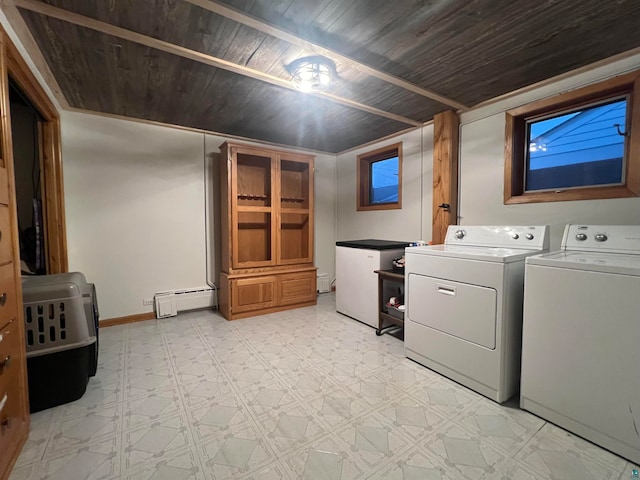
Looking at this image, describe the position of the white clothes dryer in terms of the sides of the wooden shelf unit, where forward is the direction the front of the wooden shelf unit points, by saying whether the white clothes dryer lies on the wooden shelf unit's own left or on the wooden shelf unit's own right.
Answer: on the wooden shelf unit's own left

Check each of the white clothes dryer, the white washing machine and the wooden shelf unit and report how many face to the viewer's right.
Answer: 0

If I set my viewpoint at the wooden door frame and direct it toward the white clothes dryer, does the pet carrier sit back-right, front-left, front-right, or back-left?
front-right

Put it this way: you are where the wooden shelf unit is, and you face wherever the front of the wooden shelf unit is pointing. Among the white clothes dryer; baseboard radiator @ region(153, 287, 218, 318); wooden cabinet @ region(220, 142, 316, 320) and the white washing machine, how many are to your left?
2

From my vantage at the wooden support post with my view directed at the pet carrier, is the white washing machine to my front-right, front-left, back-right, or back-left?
front-left

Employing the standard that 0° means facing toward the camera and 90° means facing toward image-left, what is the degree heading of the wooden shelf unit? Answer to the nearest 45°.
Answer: approximately 45°

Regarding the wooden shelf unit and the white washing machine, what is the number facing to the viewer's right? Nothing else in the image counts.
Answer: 0

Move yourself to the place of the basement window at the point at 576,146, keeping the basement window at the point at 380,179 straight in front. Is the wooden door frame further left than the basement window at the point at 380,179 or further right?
left

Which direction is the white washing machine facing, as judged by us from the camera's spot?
facing the viewer and to the left of the viewer

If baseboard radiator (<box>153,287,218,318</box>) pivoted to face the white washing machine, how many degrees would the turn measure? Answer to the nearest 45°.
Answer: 0° — it already faces it

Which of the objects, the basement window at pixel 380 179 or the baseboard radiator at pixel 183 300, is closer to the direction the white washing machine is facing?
the baseboard radiator

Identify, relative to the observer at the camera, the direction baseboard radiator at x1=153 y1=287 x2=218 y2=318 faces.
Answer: facing the viewer and to the right of the viewer

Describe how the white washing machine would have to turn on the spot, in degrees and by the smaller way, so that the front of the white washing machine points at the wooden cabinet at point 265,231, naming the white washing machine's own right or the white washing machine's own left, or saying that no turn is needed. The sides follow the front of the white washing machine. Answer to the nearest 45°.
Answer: approximately 45° to the white washing machine's own right

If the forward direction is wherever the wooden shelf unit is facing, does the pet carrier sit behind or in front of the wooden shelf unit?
in front
